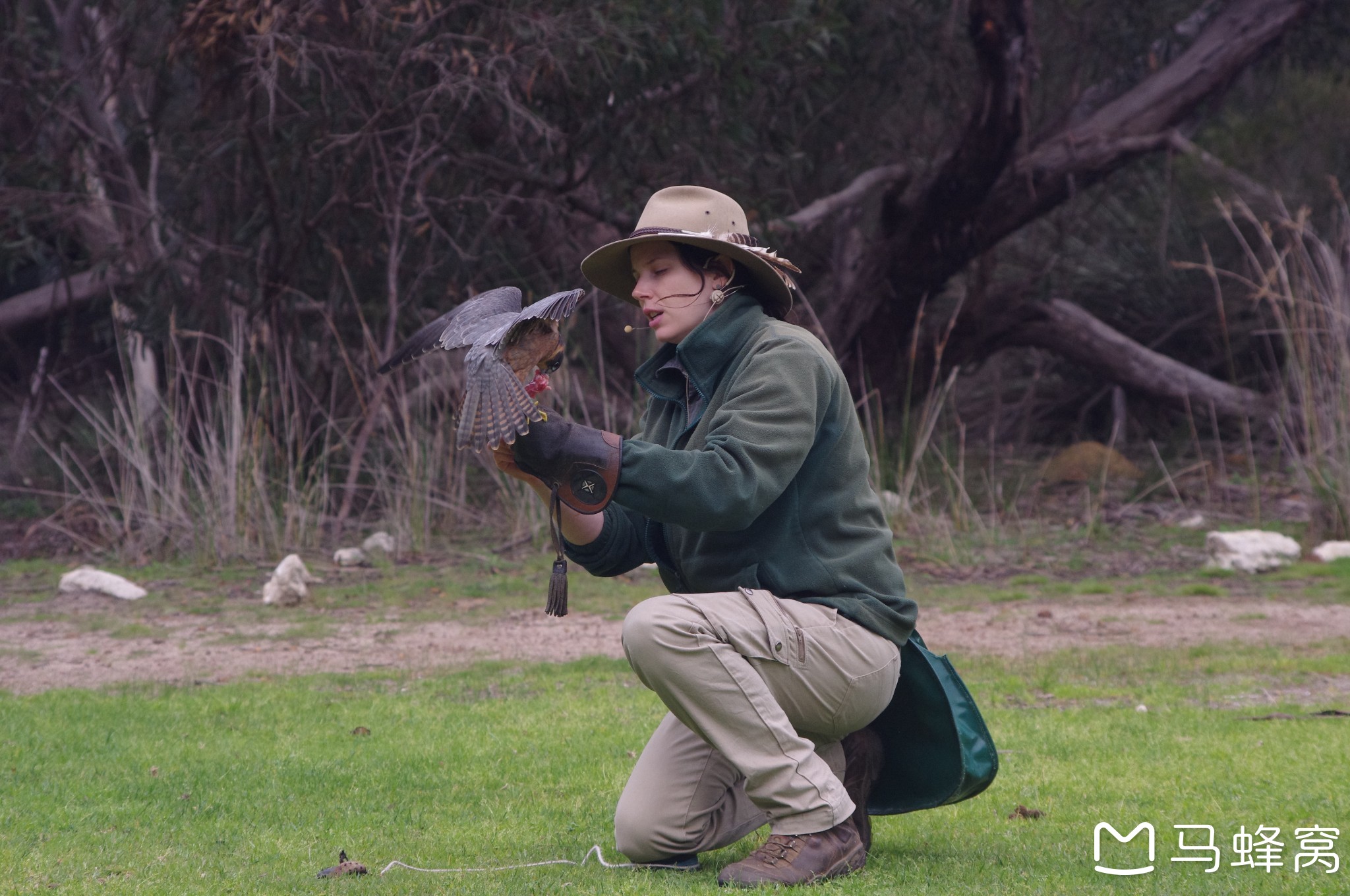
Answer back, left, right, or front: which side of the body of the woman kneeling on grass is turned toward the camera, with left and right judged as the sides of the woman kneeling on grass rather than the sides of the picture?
left

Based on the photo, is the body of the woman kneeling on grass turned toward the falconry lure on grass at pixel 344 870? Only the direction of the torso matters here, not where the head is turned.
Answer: yes

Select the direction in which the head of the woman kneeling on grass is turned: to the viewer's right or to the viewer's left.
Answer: to the viewer's left

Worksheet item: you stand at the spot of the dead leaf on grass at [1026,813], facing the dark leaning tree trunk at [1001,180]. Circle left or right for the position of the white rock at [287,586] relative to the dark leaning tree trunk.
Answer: left

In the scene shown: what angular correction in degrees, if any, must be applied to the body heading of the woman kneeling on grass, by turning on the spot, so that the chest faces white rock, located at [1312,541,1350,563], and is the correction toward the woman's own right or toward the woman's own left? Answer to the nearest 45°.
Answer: approximately 135° to the woman's own right

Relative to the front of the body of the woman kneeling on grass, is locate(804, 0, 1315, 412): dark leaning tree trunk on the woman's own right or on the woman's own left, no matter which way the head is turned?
on the woman's own right
